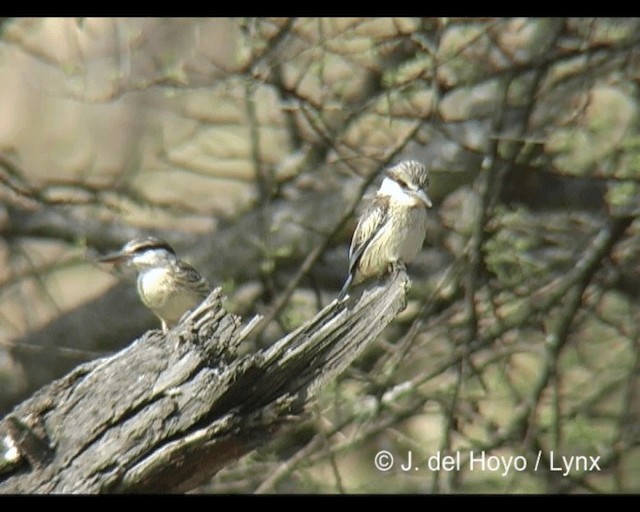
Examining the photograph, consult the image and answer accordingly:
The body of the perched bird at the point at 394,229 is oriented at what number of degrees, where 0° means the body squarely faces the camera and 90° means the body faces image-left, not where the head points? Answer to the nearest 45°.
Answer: approximately 315°
